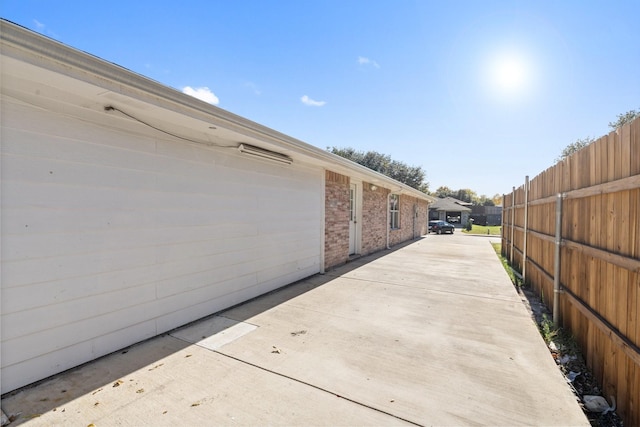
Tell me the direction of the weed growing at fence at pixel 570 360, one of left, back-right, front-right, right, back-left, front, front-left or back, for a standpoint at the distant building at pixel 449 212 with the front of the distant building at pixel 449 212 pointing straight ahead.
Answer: front

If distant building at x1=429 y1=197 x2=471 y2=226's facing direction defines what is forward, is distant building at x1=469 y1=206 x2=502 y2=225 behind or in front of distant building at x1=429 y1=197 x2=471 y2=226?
behind

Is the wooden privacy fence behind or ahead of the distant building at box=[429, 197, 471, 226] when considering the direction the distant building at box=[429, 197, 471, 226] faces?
ahead

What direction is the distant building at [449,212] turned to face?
toward the camera

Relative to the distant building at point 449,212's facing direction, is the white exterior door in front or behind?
in front
